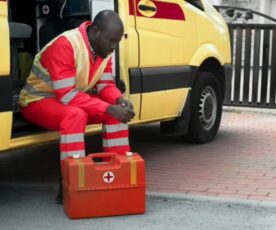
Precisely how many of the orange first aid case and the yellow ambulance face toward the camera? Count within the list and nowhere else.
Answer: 1

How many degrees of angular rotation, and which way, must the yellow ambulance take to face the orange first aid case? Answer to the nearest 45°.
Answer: approximately 135° to its right

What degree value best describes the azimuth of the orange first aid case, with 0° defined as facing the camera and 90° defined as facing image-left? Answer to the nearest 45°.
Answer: approximately 0°

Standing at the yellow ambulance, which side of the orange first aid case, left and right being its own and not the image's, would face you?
back

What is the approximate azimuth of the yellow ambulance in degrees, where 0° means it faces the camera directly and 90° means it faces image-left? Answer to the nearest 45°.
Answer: approximately 225°
